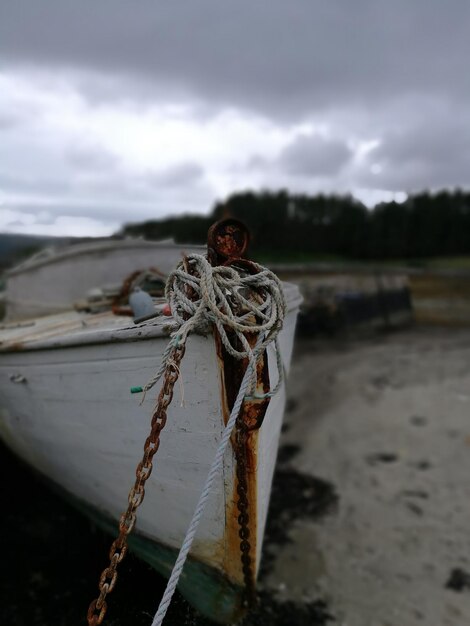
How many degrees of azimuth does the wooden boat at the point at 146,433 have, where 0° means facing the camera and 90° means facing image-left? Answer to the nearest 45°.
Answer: approximately 315°
